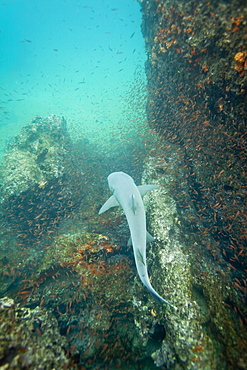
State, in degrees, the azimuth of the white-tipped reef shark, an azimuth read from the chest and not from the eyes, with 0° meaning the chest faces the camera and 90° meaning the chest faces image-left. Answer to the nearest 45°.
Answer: approximately 180°

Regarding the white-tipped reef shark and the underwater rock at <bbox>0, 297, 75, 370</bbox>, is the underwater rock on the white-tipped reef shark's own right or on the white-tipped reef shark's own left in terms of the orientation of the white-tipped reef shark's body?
on the white-tipped reef shark's own left

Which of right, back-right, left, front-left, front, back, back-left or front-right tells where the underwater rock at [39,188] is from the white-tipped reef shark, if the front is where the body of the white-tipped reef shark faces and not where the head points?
front-left
